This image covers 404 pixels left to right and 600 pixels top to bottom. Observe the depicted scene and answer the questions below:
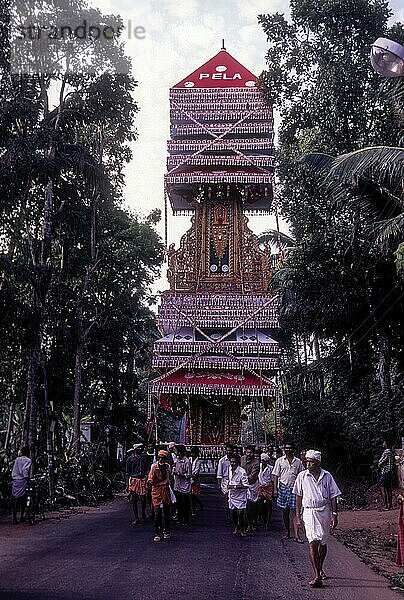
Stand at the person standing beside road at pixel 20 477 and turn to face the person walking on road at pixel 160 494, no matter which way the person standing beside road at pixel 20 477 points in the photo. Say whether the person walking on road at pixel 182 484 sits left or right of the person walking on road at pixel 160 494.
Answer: left

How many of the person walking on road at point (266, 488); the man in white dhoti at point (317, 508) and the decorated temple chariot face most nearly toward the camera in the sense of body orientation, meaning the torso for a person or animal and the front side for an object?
3

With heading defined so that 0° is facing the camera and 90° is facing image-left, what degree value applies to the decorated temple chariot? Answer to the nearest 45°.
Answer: approximately 0°

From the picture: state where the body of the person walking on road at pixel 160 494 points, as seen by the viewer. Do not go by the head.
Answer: toward the camera

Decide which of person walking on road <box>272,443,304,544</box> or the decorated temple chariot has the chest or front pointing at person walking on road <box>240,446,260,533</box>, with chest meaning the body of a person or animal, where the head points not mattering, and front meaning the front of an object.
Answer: the decorated temple chariot

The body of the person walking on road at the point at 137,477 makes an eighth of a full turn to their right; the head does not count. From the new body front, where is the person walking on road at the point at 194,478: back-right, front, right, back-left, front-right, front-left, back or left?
back

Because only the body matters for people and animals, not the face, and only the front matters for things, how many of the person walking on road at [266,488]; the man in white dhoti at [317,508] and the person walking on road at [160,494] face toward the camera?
3

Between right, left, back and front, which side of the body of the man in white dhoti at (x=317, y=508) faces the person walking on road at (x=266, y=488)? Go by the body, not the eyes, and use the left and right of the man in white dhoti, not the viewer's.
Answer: back

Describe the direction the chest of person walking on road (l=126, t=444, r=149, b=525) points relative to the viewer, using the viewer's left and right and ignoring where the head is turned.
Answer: facing the viewer

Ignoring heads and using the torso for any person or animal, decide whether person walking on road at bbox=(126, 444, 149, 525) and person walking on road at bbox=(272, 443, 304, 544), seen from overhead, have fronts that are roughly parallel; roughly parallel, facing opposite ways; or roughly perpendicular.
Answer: roughly parallel

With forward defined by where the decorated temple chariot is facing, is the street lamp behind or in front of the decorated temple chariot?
in front

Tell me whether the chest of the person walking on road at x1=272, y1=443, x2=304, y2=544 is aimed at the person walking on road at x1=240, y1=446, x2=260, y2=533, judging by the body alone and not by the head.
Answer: no

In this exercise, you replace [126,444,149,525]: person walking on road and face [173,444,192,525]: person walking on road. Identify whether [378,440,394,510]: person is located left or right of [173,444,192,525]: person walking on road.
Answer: left

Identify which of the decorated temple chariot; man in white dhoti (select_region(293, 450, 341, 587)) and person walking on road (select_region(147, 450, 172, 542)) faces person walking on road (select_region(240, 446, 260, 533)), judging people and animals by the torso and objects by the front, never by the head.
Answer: the decorated temple chariot

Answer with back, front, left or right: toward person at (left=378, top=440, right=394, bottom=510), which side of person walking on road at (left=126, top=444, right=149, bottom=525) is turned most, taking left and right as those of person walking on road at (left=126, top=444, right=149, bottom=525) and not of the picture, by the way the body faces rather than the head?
left

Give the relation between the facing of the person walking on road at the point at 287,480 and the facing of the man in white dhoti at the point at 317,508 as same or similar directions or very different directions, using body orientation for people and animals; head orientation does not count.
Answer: same or similar directions

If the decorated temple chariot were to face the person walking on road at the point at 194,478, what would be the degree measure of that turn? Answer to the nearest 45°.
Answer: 0° — it already faces them
